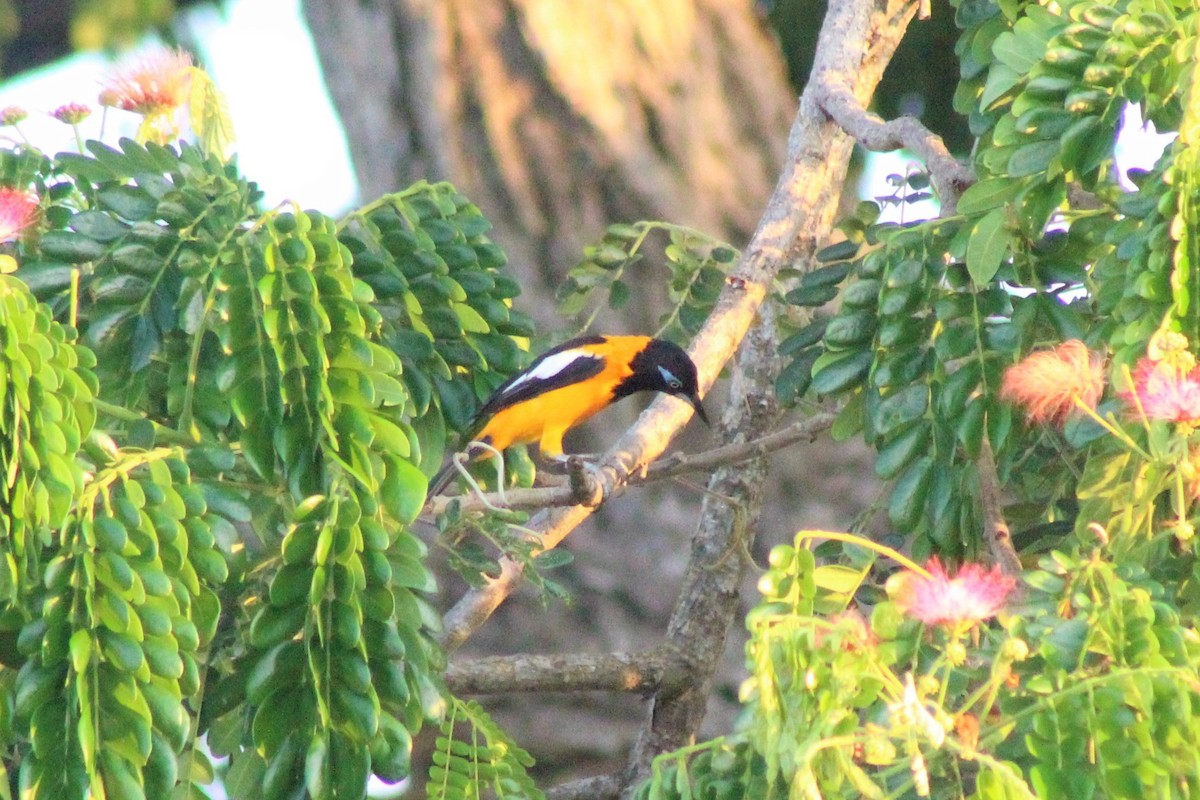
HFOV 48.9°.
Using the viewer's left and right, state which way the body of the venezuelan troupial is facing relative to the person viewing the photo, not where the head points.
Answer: facing to the right of the viewer

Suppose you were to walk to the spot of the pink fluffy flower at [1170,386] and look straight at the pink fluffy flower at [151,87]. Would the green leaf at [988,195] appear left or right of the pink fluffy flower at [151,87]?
right

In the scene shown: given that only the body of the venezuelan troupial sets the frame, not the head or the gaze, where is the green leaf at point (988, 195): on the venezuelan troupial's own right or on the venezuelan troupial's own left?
on the venezuelan troupial's own right

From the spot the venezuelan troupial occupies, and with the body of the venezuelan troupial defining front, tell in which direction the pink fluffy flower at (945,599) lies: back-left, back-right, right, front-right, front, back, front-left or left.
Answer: right
